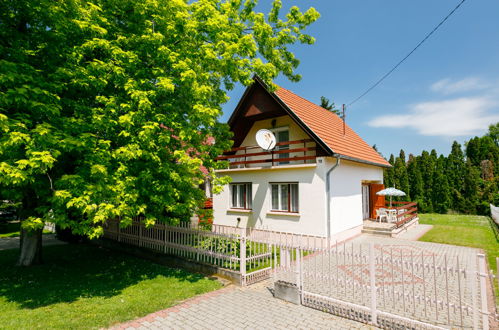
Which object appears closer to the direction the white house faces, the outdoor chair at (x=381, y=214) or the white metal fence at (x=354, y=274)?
the white metal fence

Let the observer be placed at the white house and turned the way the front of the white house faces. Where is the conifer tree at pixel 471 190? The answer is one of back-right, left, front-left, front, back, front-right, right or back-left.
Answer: back

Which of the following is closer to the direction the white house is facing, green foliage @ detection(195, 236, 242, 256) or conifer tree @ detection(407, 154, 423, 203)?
the green foliage

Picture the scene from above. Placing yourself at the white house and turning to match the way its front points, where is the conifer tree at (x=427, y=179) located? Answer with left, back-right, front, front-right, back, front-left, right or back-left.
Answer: back

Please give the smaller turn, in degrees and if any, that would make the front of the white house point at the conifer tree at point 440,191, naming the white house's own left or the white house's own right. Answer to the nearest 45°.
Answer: approximately 180°

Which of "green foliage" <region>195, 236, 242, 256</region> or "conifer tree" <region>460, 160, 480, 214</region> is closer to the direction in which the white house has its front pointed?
the green foliage

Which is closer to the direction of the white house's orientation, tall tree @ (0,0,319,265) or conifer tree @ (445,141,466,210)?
the tall tree

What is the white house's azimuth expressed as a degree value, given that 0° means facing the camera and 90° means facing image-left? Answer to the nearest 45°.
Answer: approximately 45°

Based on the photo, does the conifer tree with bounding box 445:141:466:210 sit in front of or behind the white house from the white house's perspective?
behind
